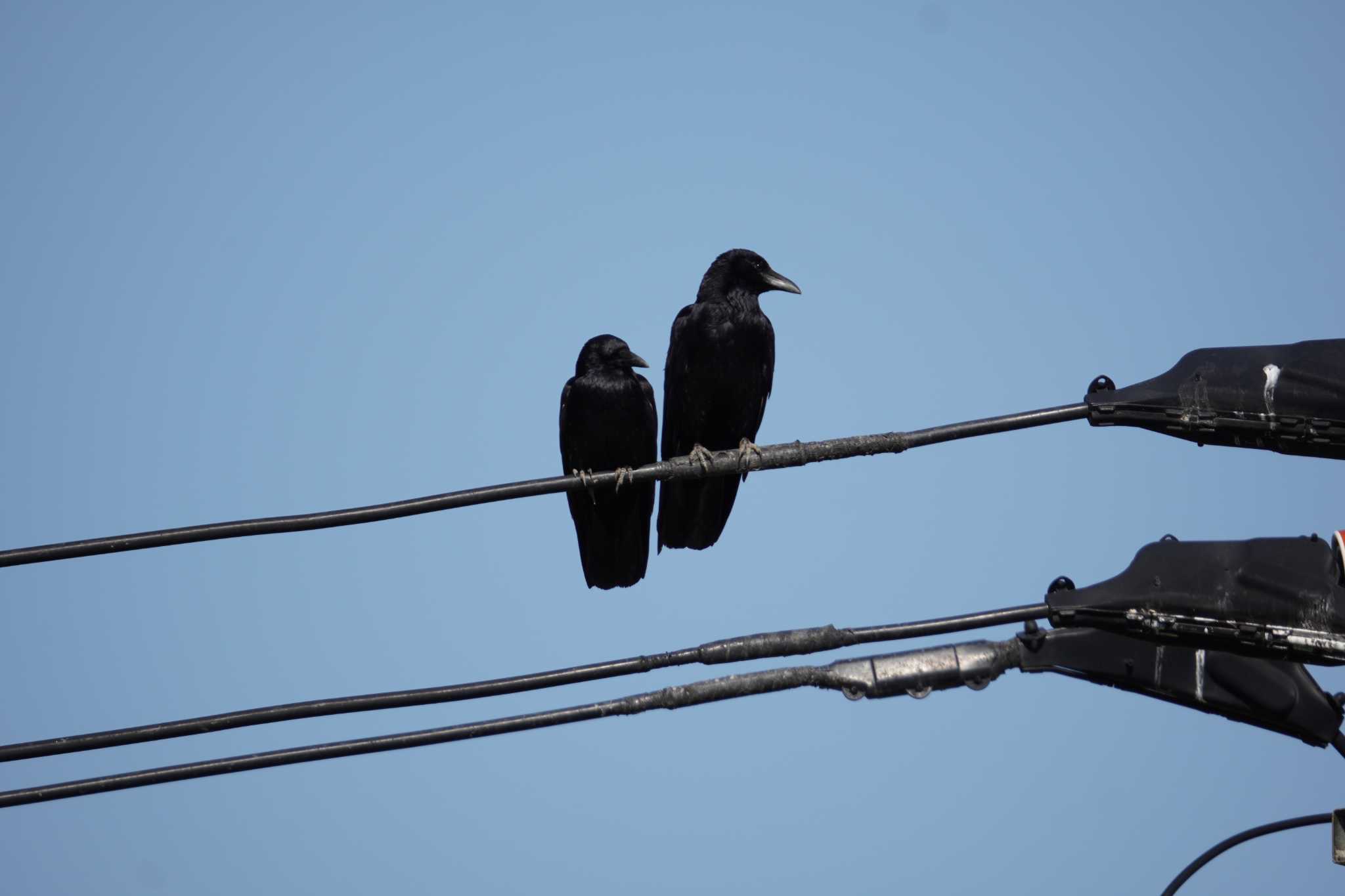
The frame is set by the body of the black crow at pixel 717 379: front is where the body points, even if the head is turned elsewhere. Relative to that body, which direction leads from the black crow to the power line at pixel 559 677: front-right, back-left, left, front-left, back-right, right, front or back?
front-right

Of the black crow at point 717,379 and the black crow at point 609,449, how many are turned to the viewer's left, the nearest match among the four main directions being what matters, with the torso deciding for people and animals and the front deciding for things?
0

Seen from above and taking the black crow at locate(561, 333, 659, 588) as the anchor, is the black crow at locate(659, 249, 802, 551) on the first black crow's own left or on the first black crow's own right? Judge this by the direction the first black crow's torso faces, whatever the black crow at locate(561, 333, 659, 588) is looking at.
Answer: on the first black crow's own left

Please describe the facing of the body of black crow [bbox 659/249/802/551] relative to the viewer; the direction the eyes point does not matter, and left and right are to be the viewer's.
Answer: facing the viewer and to the right of the viewer
